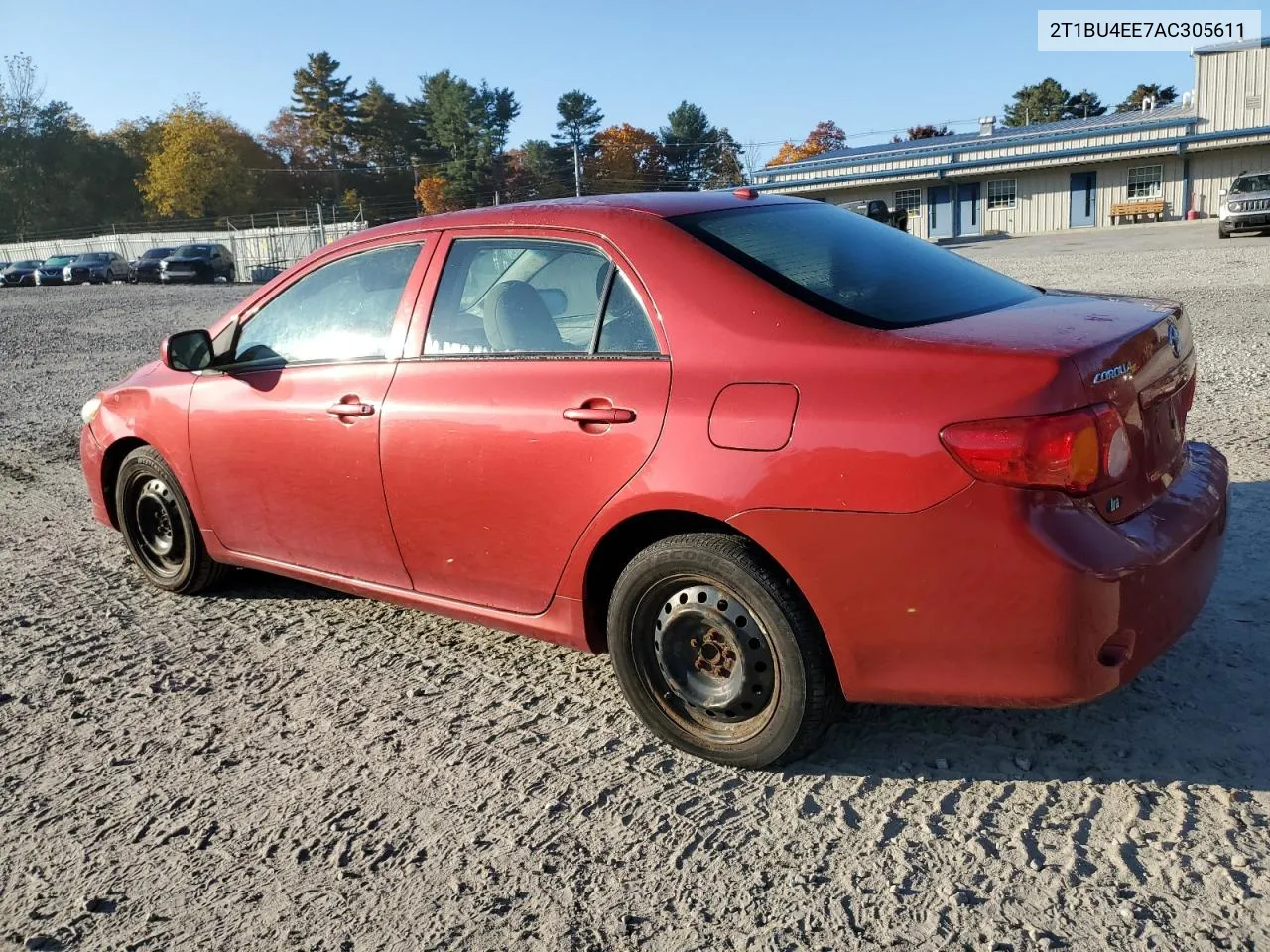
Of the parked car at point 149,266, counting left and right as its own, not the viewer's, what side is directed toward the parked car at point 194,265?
left

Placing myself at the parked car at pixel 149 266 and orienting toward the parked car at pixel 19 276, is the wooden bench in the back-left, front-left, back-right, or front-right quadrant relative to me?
back-right

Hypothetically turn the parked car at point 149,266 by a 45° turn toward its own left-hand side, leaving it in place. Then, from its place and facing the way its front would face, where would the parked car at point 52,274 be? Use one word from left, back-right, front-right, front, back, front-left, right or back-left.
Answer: back-right

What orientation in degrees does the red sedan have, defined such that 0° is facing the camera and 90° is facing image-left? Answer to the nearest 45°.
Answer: approximately 135°

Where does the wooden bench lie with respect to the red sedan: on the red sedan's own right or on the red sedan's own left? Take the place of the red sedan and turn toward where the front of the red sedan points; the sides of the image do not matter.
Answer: on the red sedan's own right

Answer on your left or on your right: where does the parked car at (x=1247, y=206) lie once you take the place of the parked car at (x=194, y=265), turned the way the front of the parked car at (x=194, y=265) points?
on your left

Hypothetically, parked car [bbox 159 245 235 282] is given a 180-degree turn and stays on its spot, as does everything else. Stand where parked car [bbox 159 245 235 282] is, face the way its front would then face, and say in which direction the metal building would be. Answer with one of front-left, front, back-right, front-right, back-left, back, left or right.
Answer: front-right

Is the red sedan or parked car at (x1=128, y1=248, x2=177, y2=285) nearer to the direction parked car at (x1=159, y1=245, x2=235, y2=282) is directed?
the red sedan

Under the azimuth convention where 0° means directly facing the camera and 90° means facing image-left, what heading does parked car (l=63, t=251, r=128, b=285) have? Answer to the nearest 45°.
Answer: approximately 45°

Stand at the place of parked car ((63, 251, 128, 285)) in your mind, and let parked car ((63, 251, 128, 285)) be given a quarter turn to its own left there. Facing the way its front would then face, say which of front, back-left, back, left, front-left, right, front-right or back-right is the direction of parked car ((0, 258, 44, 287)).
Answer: back

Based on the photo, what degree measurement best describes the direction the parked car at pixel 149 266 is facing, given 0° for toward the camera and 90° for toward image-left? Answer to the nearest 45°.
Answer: approximately 45°

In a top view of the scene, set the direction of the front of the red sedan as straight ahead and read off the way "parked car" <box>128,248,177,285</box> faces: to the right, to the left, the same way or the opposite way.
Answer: to the left

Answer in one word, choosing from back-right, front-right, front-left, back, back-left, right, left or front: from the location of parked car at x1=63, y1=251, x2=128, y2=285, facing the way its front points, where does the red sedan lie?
front-left

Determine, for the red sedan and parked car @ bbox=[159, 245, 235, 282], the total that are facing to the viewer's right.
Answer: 0

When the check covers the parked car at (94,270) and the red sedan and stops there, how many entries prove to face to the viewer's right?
0

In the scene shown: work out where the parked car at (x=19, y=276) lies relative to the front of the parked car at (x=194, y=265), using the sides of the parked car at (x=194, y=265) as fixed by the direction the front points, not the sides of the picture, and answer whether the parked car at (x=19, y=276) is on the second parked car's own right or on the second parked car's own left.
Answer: on the second parked car's own right

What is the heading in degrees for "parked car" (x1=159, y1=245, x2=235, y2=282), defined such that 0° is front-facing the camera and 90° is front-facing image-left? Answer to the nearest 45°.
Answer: approximately 45°

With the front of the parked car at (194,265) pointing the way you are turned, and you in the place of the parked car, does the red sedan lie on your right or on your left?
on your left
